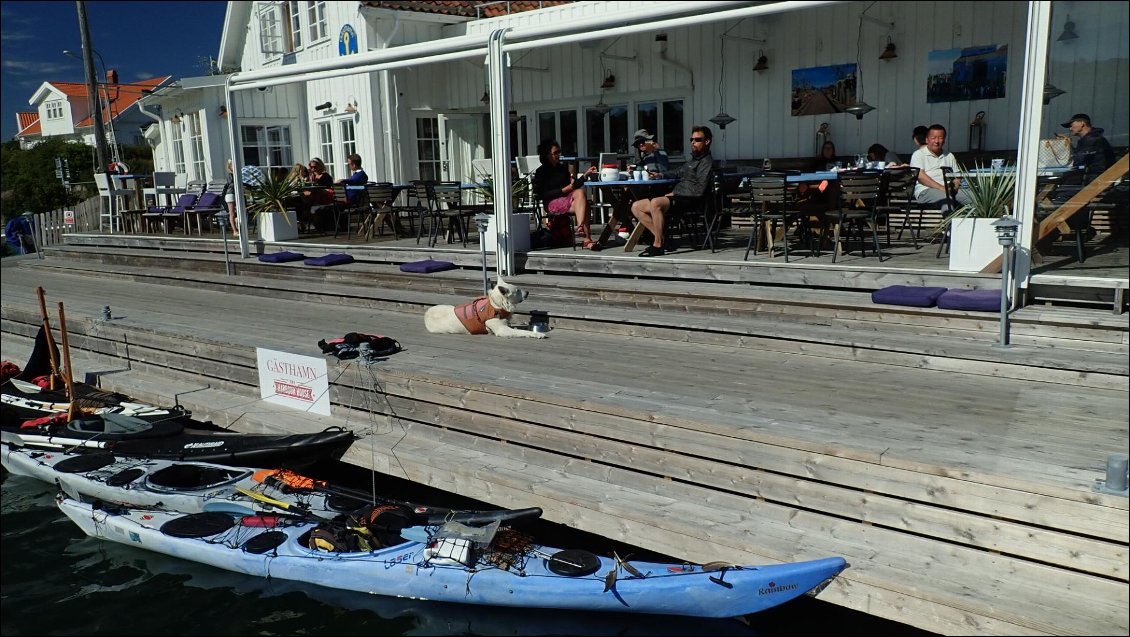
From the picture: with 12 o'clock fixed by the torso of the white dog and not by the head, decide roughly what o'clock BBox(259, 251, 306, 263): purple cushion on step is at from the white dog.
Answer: The purple cushion on step is roughly at 8 o'clock from the white dog.

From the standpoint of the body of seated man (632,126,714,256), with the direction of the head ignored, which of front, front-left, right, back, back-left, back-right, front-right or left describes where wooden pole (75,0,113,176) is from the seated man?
front-right

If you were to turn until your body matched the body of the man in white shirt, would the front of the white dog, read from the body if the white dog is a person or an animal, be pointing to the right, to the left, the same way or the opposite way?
to the left

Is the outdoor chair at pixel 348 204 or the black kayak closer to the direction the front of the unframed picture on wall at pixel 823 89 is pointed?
the black kayak

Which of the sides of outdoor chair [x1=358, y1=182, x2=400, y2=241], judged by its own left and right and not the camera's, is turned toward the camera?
back

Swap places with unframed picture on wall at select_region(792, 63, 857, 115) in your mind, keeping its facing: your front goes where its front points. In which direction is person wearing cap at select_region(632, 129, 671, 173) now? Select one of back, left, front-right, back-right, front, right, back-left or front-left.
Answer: front-right

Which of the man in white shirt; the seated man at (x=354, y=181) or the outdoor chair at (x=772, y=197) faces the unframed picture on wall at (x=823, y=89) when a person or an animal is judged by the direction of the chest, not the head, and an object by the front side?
the outdoor chair

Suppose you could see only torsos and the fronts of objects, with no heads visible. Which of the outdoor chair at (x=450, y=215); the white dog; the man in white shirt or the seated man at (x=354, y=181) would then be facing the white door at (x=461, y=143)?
the outdoor chair

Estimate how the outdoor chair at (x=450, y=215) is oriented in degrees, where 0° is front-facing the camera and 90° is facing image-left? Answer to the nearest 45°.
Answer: approximately 180°

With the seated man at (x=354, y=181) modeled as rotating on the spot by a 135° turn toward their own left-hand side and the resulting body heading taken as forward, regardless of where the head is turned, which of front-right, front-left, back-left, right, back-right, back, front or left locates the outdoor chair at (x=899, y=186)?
front

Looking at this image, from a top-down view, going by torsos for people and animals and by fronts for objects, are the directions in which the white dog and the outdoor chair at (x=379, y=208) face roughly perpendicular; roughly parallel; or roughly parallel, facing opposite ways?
roughly perpendicular

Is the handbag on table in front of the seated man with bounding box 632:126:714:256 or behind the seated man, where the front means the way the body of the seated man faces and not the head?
behind

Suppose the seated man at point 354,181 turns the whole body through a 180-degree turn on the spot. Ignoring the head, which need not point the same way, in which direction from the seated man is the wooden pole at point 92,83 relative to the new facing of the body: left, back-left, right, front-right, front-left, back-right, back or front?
back-left

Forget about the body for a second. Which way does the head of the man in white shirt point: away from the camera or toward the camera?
toward the camera

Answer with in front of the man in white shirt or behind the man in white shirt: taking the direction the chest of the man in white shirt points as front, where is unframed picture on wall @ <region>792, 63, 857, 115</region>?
behind
